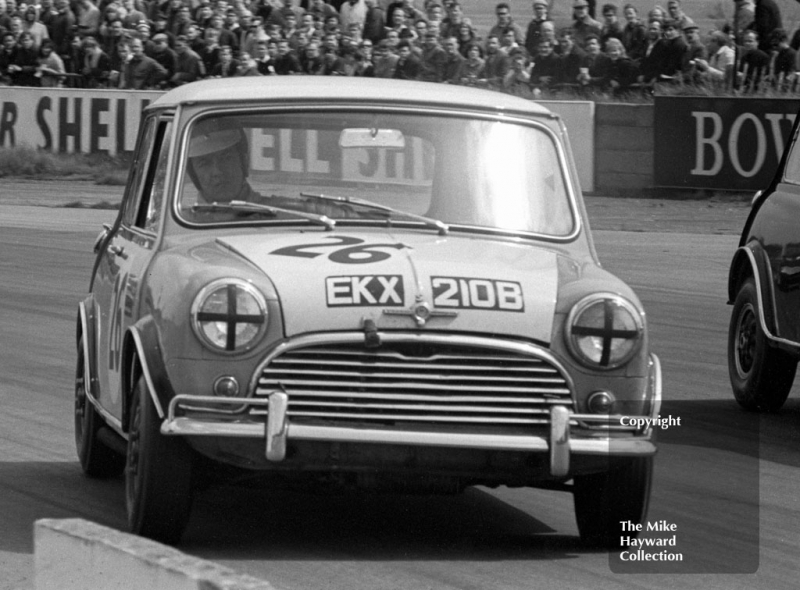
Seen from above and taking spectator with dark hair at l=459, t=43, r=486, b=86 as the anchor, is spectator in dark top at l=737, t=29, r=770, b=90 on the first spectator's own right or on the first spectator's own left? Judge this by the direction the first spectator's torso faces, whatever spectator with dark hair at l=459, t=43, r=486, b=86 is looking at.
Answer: on the first spectator's own left

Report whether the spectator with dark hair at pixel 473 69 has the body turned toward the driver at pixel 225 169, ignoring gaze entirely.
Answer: yes

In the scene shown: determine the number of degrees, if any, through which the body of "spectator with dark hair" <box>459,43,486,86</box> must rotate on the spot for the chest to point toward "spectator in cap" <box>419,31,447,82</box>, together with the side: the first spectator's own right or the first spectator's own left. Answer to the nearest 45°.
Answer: approximately 135° to the first spectator's own right

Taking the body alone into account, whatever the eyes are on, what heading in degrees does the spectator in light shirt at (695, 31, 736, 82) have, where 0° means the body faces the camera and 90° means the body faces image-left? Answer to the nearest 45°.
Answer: approximately 45°

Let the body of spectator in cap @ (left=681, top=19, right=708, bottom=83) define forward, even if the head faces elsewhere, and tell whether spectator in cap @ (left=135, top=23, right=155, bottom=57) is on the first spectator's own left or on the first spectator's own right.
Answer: on the first spectator's own right

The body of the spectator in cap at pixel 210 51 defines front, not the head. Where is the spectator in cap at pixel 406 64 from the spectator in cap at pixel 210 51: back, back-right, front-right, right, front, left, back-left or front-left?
front-left

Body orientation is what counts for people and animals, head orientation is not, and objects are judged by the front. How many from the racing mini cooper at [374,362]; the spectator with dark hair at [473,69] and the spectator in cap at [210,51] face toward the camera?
3

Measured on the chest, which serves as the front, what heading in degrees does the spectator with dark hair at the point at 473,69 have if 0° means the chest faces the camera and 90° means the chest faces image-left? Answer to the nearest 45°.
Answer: approximately 0°

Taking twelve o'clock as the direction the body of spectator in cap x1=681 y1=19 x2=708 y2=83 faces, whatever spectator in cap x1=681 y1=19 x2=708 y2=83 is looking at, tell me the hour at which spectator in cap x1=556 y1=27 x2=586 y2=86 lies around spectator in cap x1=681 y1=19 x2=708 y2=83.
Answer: spectator in cap x1=556 y1=27 x2=586 y2=86 is roughly at 2 o'clock from spectator in cap x1=681 y1=19 x2=708 y2=83.

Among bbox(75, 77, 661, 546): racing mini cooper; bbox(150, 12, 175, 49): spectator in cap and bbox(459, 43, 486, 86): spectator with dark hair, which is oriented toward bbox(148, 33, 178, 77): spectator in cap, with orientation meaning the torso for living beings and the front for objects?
bbox(150, 12, 175, 49): spectator in cap
